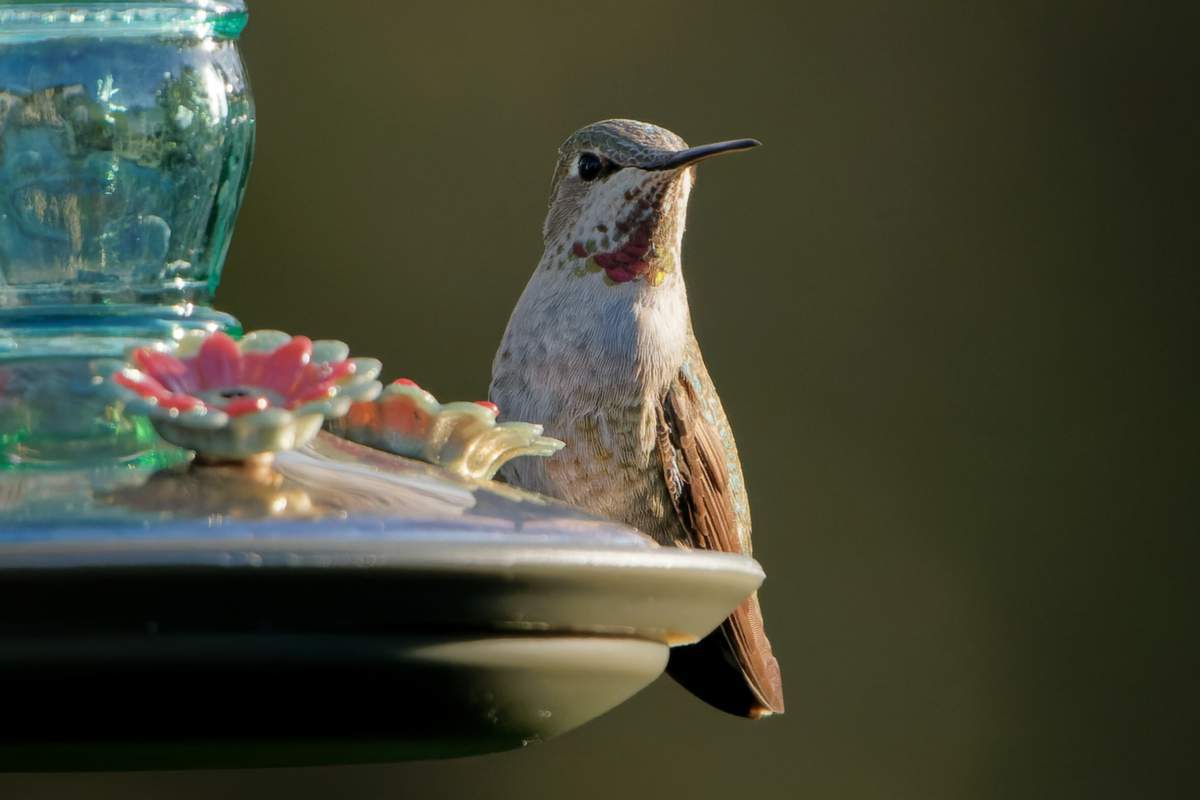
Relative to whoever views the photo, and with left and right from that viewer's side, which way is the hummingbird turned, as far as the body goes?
facing the viewer and to the left of the viewer
